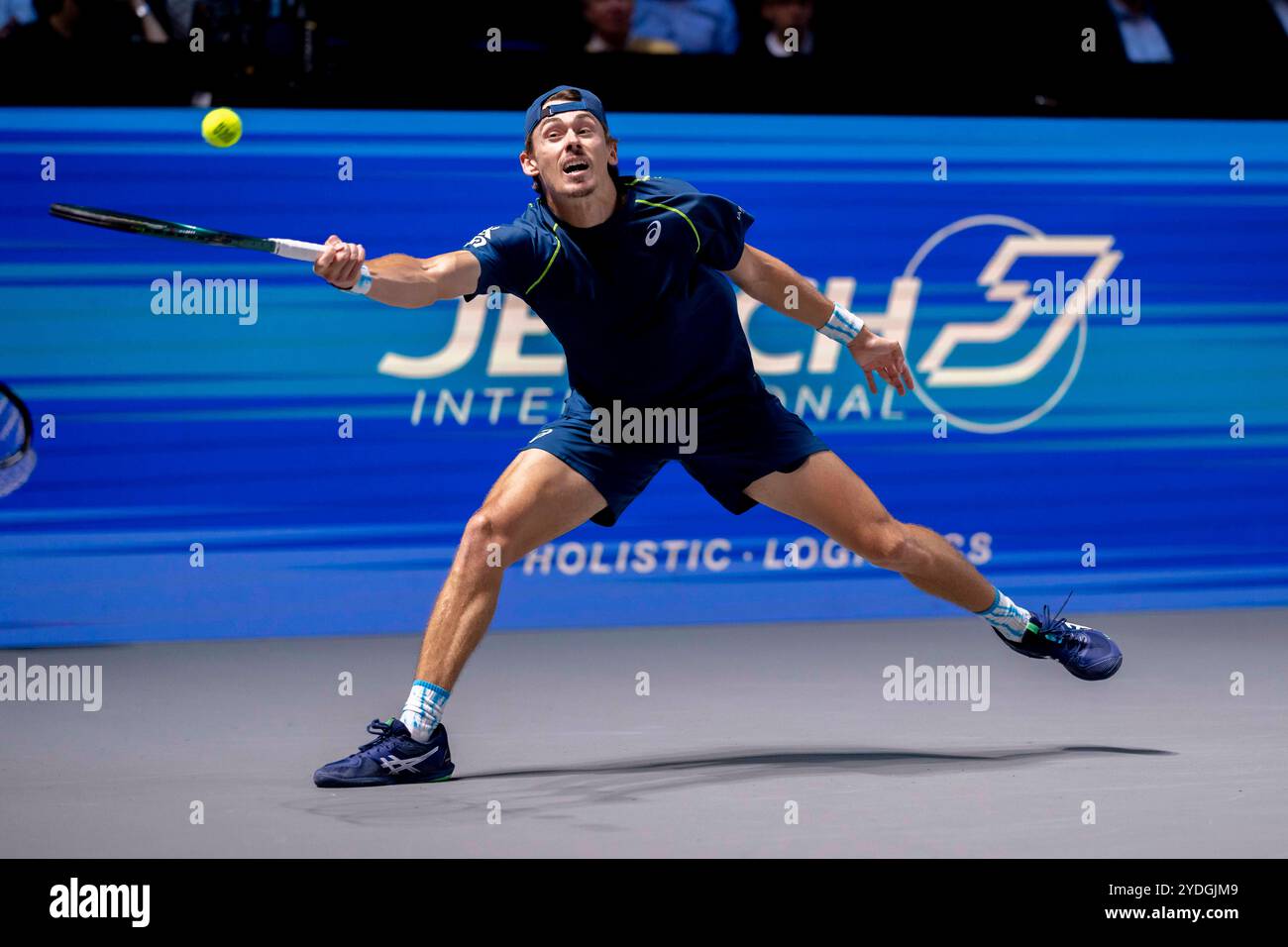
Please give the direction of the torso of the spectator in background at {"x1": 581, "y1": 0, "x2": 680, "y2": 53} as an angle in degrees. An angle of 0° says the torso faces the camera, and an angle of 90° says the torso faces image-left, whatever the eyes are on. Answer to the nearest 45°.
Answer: approximately 0°

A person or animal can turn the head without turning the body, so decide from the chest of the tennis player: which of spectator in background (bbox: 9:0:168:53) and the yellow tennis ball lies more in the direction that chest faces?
the yellow tennis ball

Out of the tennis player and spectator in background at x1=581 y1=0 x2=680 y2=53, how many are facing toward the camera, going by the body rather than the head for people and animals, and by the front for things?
2

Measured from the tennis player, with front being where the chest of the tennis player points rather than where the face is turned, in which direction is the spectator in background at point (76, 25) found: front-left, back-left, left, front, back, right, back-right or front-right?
back-right

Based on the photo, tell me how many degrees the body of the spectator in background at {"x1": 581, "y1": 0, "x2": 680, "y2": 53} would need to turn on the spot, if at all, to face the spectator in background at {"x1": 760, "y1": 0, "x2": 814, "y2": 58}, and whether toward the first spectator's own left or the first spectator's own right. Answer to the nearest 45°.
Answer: approximately 135° to the first spectator's own left

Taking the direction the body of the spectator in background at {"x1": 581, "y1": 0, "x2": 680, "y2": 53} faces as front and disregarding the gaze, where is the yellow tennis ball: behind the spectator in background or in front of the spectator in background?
in front

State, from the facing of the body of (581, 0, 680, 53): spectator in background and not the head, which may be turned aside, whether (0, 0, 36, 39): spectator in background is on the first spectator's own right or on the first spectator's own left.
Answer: on the first spectator's own right
